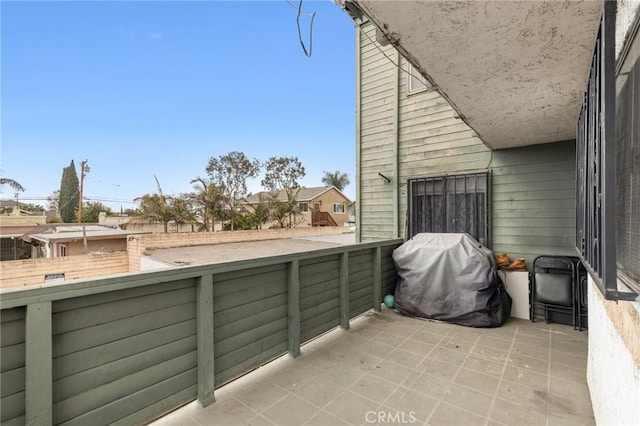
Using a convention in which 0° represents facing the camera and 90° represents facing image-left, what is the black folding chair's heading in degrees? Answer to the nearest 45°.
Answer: approximately 0°

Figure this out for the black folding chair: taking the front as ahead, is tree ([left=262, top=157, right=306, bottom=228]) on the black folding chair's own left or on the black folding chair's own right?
on the black folding chair's own right

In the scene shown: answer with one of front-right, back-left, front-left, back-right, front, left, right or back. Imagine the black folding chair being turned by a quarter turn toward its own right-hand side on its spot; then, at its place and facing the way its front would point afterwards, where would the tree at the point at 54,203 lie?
front

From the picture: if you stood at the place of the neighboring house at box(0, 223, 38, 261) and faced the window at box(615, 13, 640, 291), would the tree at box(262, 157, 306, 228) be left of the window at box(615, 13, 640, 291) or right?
left

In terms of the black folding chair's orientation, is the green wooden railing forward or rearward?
forward

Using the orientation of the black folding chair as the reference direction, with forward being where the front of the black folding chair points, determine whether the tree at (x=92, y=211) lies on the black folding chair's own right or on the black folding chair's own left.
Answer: on the black folding chair's own right

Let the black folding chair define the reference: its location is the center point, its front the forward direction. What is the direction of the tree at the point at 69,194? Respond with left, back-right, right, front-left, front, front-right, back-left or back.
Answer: right

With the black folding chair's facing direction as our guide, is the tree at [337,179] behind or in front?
behind

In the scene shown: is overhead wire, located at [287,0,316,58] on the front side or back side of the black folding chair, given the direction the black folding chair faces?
on the front side

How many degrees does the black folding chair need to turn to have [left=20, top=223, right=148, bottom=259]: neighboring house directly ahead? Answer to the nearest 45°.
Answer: approximately 90° to its right
